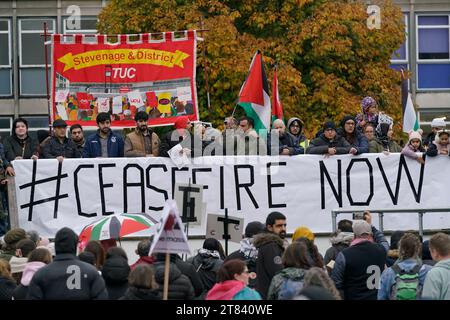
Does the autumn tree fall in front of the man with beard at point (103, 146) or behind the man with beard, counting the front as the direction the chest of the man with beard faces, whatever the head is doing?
behind

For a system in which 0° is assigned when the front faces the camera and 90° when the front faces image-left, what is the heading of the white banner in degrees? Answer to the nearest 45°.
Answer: approximately 0°

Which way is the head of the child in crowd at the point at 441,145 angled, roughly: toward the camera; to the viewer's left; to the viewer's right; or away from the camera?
toward the camera

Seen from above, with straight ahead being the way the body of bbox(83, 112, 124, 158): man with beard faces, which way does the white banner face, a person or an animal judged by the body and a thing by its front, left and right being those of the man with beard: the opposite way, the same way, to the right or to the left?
the same way

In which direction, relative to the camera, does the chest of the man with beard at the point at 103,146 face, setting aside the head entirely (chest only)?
toward the camera

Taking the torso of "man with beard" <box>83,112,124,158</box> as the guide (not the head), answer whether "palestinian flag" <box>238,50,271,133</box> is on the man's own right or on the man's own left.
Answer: on the man's own left

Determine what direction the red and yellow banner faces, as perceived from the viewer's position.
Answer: facing the viewer

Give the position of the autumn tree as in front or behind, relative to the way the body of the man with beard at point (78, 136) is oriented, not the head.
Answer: behind

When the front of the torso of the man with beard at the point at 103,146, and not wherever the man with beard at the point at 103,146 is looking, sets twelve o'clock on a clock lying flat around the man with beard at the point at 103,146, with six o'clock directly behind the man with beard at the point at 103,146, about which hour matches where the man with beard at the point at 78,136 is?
the man with beard at the point at 78,136 is roughly at 4 o'clock from the man with beard at the point at 103,146.

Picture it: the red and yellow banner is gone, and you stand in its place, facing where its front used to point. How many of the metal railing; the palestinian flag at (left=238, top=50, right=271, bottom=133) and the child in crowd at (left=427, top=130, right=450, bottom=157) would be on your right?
0

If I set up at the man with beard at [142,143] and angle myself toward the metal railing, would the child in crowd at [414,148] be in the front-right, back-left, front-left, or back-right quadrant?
front-left

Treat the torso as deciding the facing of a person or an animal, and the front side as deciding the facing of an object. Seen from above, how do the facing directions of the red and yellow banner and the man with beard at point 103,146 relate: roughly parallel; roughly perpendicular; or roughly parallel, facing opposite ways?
roughly parallel
